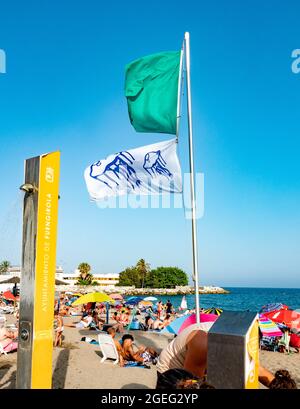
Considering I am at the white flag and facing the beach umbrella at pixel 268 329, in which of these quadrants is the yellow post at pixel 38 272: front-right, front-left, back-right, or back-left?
back-right

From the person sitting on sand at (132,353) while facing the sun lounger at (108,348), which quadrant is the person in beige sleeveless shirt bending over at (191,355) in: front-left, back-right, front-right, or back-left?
back-left
